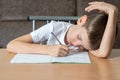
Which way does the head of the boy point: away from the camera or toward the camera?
toward the camera

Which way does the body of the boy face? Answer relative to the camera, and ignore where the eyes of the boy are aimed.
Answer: toward the camera
